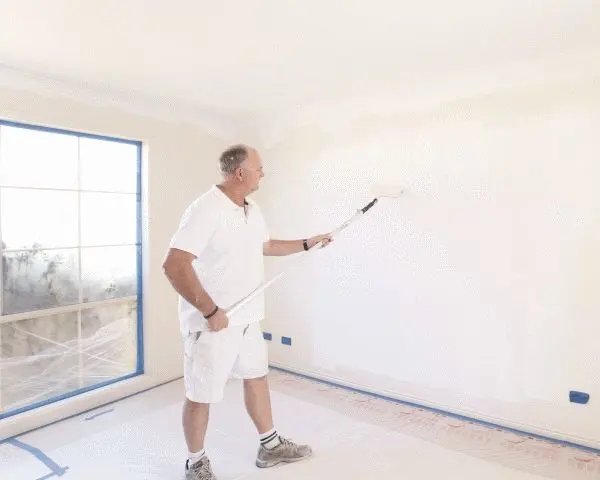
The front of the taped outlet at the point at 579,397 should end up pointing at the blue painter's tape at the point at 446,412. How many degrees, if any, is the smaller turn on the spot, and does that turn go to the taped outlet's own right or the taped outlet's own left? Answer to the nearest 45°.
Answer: approximately 90° to the taped outlet's own right

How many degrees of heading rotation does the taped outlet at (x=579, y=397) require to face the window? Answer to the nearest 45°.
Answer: approximately 90° to its right

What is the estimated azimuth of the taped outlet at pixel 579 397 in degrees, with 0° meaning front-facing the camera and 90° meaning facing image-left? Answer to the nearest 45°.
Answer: approximately 0°

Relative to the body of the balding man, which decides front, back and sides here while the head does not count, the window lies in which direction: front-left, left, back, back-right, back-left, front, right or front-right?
back

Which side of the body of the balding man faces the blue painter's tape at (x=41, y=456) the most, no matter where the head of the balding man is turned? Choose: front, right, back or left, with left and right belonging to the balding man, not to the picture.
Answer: back
